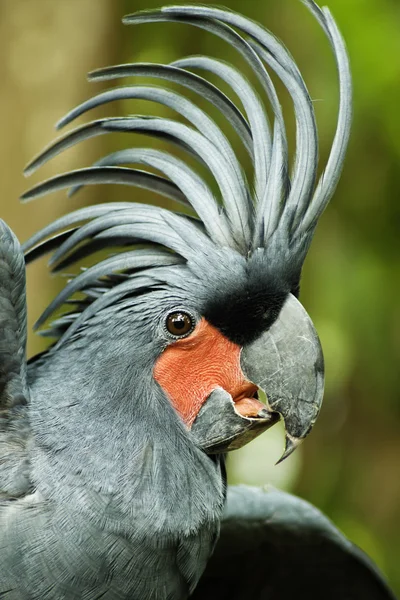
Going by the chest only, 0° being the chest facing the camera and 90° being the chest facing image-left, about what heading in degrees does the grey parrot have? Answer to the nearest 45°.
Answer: approximately 270°
